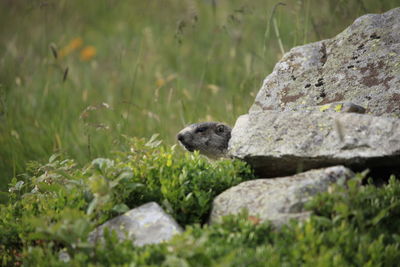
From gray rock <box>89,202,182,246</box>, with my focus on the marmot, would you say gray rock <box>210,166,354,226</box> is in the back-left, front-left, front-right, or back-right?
front-right

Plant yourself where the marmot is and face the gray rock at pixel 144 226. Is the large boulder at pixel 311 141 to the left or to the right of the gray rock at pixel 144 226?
left

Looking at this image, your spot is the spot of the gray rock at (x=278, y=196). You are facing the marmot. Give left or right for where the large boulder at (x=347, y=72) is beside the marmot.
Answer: right
